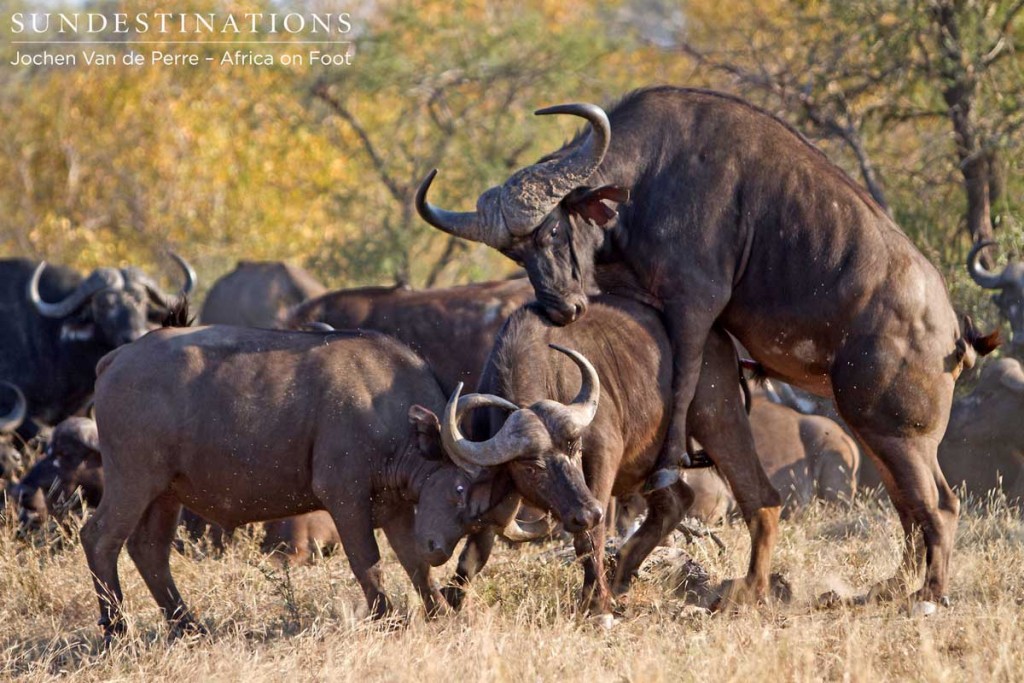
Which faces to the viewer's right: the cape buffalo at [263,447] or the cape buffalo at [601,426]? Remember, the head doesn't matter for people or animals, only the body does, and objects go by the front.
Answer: the cape buffalo at [263,447]

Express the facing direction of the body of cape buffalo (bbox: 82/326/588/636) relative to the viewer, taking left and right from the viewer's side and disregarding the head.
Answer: facing to the right of the viewer

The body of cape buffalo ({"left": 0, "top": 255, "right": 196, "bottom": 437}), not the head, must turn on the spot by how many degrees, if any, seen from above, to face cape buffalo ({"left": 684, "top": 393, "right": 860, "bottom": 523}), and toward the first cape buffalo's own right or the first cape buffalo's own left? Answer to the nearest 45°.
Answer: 0° — it already faces it

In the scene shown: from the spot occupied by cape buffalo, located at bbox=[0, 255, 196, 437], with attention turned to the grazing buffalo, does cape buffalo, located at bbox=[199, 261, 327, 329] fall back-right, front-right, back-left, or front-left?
back-left

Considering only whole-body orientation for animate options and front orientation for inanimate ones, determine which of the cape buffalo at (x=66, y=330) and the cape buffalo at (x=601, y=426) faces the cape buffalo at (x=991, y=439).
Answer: the cape buffalo at (x=66, y=330)

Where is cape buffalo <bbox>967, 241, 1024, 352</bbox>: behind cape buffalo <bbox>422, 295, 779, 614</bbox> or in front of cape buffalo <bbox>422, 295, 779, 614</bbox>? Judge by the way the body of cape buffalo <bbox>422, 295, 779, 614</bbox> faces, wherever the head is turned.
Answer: behind

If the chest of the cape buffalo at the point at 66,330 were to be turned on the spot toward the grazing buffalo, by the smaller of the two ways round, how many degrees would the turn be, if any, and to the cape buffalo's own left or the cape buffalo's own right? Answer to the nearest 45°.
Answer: approximately 45° to the cape buffalo's own right

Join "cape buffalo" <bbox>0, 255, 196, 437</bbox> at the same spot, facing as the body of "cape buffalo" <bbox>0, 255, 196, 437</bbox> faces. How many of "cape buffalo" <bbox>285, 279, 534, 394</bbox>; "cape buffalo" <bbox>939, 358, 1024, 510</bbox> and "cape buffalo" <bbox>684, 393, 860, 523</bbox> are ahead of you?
3

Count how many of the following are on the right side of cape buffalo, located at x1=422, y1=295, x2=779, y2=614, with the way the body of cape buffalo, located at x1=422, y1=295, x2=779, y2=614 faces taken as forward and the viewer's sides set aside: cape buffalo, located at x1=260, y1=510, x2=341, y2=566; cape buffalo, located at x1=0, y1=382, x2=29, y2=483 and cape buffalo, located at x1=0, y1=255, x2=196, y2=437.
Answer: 3

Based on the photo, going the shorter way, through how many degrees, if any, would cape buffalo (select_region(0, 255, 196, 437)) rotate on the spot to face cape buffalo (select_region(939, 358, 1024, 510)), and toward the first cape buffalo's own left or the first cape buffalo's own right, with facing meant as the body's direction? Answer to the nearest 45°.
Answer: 0° — it already faces it

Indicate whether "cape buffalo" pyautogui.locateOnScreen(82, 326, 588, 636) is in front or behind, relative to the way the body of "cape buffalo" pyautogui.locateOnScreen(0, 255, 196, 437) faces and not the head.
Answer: in front

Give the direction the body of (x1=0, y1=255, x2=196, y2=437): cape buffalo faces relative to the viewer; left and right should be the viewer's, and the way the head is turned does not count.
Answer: facing the viewer and to the right of the viewer

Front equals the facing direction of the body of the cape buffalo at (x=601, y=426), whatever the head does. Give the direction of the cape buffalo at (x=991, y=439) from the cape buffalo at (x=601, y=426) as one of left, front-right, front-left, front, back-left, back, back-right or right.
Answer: back

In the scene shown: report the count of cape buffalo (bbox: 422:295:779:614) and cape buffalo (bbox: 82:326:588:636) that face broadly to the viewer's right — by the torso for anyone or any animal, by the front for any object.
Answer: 1
